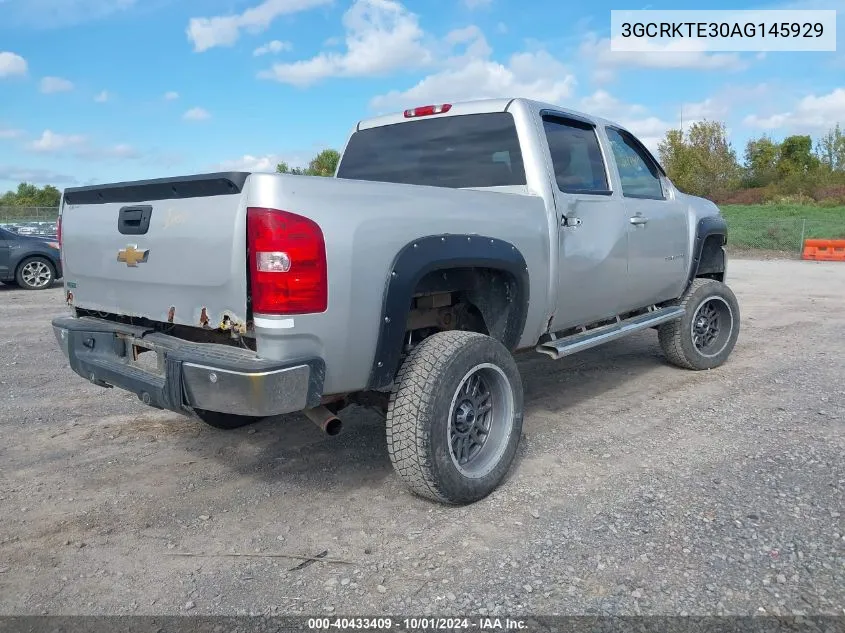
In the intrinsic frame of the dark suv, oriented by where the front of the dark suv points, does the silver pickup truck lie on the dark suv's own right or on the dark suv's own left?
on the dark suv's own right

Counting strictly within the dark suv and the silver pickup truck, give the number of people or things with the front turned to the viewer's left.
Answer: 0

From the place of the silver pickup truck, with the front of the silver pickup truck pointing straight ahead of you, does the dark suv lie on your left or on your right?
on your left

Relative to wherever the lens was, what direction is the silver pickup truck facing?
facing away from the viewer and to the right of the viewer

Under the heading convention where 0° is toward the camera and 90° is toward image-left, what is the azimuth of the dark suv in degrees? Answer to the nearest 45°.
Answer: approximately 270°
